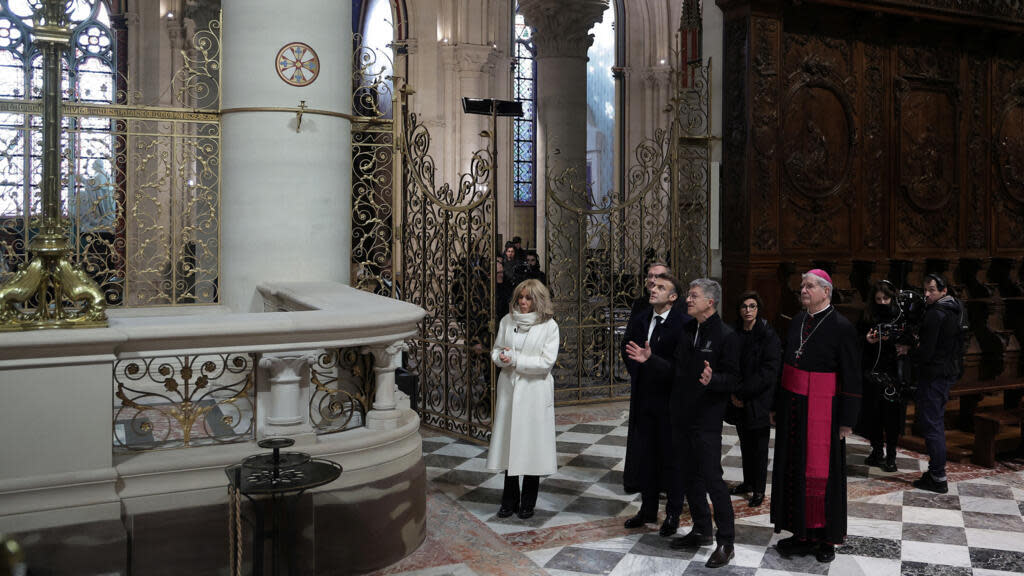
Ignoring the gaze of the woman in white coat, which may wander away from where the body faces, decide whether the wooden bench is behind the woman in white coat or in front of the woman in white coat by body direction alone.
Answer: behind

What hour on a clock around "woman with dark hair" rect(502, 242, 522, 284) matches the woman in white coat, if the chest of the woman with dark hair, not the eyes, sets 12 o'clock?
The woman in white coat is roughly at 12 o'clock from the woman with dark hair.

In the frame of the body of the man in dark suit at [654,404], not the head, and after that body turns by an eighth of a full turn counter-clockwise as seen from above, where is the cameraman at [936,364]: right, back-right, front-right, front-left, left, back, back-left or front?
back-left

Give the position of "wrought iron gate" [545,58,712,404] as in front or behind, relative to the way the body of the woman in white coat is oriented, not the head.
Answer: behind

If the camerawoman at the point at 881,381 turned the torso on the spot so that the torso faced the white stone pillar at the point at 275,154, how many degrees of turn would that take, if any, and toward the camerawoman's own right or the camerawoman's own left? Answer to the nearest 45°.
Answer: approximately 90° to the camerawoman's own right

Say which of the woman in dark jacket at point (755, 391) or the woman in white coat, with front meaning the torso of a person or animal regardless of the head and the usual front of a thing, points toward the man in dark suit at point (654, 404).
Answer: the woman in dark jacket

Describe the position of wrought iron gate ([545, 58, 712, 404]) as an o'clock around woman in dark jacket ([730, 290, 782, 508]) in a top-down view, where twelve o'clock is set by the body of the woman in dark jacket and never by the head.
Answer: The wrought iron gate is roughly at 4 o'clock from the woman in dark jacket.

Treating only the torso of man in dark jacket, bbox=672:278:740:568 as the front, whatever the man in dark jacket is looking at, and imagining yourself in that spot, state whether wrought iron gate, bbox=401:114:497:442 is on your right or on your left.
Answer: on your right

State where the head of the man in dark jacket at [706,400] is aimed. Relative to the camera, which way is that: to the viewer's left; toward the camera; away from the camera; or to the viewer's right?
to the viewer's left
